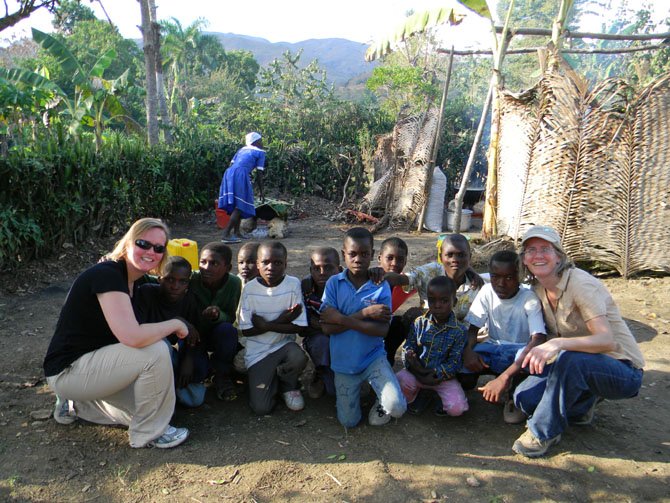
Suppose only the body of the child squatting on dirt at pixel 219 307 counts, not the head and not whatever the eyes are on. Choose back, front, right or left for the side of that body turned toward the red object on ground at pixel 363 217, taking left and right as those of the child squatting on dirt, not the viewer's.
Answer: back

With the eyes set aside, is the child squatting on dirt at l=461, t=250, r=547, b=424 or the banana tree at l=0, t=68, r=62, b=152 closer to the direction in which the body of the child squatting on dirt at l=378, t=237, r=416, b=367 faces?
the child squatting on dirt

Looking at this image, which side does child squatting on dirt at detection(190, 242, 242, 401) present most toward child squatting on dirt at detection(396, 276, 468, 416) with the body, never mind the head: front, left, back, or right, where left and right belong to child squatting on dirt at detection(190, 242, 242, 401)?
left

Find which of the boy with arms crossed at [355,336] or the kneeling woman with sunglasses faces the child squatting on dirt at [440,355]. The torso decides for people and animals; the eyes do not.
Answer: the kneeling woman with sunglasses

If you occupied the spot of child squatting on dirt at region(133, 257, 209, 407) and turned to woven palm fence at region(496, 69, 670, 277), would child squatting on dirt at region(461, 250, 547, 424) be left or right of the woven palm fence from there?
right

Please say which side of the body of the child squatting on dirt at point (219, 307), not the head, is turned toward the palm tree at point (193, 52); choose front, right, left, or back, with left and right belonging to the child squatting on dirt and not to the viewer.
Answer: back

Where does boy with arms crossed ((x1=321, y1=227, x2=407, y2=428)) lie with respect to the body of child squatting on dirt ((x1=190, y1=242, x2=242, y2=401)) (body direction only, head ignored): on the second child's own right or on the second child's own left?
on the second child's own left

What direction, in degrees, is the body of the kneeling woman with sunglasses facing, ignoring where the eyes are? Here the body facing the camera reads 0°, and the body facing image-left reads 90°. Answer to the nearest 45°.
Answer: approximately 270°

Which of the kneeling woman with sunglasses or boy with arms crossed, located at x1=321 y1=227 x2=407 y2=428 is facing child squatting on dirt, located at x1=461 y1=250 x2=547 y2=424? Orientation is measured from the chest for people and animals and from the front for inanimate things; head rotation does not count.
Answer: the kneeling woman with sunglasses
